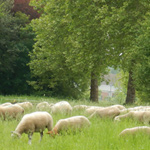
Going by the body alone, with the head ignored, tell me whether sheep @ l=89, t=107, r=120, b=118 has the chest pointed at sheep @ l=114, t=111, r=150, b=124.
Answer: no

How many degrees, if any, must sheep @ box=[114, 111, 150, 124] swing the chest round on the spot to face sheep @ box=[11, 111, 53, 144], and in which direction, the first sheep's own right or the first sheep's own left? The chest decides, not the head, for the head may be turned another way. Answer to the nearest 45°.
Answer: approximately 45° to the first sheep's own left

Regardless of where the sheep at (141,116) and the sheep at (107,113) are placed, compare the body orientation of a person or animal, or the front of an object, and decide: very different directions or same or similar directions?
same or similar directions

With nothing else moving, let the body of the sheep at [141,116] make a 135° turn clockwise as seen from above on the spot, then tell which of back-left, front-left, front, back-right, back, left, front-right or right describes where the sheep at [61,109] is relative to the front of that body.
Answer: left

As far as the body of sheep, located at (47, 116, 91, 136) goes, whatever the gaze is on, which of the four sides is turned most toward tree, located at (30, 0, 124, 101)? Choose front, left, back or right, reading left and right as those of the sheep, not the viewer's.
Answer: right

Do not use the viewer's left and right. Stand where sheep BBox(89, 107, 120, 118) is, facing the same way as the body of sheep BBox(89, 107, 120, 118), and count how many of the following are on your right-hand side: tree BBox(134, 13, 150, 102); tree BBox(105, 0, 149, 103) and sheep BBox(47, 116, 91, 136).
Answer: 2

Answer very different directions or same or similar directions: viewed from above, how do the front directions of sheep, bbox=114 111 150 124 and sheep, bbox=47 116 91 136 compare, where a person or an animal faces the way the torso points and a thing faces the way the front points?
same or similar directions

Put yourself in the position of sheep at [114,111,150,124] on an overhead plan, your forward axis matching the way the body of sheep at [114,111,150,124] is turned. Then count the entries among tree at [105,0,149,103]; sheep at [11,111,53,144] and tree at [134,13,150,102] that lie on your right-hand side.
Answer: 2

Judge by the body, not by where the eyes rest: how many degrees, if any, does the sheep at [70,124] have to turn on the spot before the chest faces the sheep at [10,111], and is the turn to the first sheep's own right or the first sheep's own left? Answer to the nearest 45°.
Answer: approximately 45° to the first sheep's own right

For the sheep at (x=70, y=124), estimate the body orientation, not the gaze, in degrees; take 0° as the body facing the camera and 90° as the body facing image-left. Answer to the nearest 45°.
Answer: approximately 90°

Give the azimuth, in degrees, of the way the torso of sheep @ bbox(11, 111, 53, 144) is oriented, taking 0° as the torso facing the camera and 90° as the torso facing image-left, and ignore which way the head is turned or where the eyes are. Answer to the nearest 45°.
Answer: approximately 90°

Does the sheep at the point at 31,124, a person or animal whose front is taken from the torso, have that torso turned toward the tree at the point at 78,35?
no

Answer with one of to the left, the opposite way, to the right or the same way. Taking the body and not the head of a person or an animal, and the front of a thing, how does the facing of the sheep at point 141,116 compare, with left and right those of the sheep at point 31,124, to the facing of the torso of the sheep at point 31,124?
the same way

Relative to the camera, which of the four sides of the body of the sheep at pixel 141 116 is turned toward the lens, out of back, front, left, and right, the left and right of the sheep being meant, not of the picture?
left
